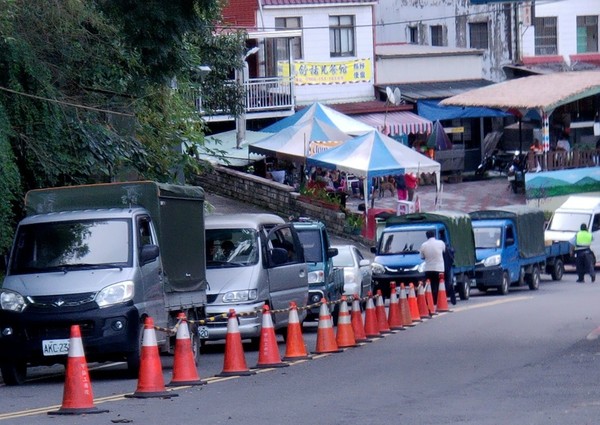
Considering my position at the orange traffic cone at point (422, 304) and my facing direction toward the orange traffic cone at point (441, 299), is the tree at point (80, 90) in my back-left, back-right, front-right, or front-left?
back-left

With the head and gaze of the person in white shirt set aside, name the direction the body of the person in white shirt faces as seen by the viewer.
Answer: away from the camera

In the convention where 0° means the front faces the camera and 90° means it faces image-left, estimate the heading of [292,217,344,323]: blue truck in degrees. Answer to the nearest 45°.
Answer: approximately 45°

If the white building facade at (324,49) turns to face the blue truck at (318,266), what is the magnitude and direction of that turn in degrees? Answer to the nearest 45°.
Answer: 0° — it already faces it

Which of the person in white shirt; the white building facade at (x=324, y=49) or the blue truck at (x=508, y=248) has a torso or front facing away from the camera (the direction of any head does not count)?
the person in white shirt

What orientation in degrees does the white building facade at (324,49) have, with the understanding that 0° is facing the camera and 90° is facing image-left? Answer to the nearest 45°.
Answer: approximately 0°

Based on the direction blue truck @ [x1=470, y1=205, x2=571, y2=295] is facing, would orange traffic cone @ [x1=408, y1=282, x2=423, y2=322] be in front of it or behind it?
in front

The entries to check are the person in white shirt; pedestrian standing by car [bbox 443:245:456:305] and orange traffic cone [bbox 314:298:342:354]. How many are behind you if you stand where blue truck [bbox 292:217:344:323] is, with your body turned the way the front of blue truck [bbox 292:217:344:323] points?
2

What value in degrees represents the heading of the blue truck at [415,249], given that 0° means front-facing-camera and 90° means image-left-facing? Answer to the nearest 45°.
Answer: approximately 45°

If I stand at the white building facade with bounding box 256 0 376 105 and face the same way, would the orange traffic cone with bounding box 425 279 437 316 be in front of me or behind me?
in front
